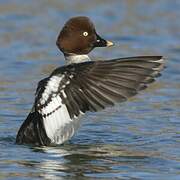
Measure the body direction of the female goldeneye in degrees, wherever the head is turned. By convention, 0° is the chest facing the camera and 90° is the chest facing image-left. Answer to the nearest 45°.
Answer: approximately 270°
